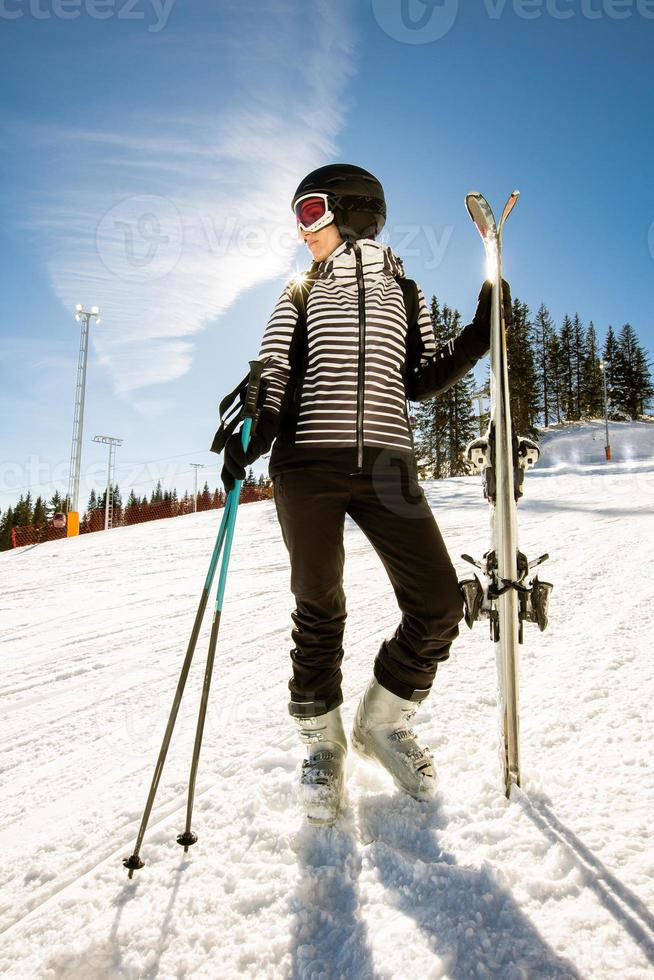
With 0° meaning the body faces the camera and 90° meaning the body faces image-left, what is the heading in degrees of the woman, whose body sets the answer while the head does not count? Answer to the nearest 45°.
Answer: approximately 0°

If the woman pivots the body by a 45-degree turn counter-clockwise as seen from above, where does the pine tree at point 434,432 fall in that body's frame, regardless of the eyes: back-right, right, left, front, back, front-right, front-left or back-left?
back-left

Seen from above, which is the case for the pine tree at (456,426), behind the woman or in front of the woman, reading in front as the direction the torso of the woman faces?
behind
